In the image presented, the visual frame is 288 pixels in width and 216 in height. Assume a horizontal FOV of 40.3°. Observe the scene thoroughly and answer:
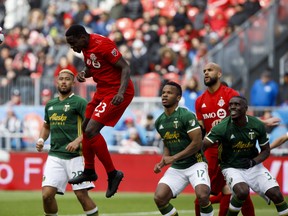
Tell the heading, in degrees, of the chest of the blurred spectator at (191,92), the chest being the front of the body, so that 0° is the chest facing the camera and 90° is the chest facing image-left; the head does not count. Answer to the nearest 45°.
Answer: approximately 0°

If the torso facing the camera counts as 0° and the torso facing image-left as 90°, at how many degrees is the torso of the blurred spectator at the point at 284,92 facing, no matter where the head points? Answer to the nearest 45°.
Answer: approximately 0°
